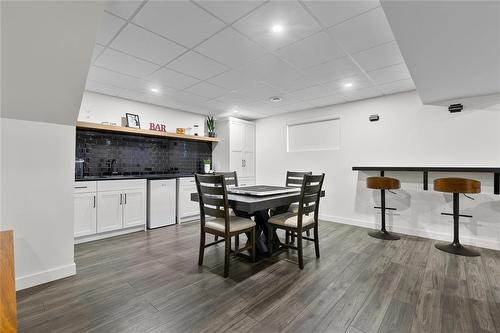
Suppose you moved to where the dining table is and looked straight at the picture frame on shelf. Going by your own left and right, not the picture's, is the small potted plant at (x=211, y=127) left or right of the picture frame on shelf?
right

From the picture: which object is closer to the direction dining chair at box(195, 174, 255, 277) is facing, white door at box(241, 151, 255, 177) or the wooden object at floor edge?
the white door

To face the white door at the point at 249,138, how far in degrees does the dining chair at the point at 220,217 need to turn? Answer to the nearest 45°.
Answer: approximately 45° to its left

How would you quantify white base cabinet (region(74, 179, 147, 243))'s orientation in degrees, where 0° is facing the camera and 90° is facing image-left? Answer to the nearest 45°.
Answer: approximately 315°

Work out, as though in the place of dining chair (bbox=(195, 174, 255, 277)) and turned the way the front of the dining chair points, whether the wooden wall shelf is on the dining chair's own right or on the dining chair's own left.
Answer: on the dining chair's own left

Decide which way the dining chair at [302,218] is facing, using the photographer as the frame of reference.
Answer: facing away from the viewer and to the left of the viewer

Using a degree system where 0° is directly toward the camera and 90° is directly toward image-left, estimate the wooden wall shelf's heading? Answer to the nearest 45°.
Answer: approximately 315°
